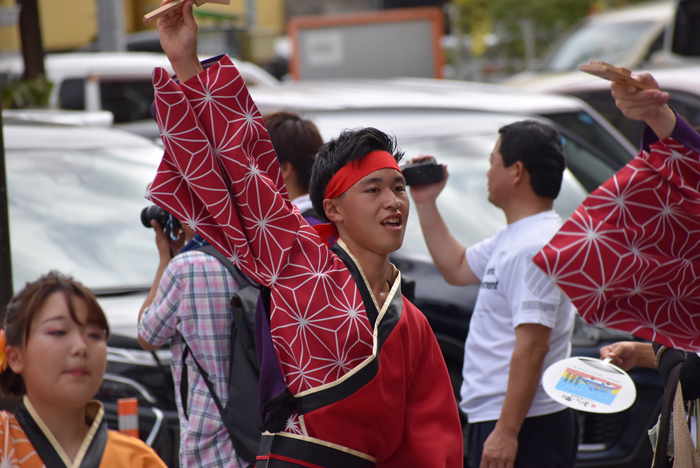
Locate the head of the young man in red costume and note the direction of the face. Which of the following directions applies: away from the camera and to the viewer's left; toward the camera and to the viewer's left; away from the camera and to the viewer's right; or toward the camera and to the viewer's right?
toward the camera and to the viewer's right

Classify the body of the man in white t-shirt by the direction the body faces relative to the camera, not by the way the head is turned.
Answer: to the viewer's left

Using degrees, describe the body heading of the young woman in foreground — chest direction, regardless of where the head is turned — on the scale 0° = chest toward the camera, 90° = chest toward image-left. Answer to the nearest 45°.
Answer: approximately 315°

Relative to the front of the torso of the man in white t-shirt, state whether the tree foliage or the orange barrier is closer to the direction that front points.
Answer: the orange barrier
